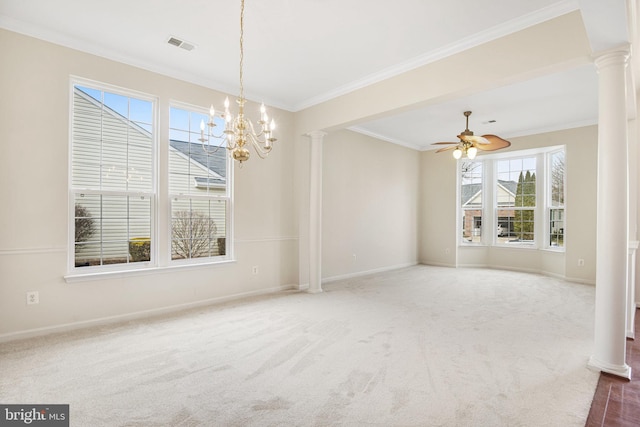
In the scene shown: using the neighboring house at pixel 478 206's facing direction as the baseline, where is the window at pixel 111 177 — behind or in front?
in front

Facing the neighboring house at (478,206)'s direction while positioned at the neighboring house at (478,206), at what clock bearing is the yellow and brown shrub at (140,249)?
The yellow and brown shrub is roughly at 1 o'clock from the neighboring house.

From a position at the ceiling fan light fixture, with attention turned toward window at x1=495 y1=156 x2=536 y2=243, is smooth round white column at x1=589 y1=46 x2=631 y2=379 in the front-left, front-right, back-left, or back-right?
back-right

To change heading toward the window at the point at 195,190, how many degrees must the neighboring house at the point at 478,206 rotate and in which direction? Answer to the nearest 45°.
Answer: approximately 45° to its right

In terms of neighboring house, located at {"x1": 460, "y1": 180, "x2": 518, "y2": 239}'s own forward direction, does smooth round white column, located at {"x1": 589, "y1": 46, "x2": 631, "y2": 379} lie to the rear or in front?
in front

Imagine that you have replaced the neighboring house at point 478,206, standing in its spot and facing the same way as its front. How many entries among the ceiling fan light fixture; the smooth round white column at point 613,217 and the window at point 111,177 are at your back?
0

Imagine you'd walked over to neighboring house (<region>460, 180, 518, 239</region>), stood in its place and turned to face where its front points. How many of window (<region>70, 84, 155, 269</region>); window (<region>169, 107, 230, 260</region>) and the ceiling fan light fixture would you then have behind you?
0

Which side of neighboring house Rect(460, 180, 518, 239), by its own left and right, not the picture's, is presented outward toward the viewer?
front

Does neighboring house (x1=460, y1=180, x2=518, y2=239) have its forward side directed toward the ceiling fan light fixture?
yes

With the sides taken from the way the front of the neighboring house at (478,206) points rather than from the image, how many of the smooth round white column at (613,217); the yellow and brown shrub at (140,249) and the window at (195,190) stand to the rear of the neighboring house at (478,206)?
0
